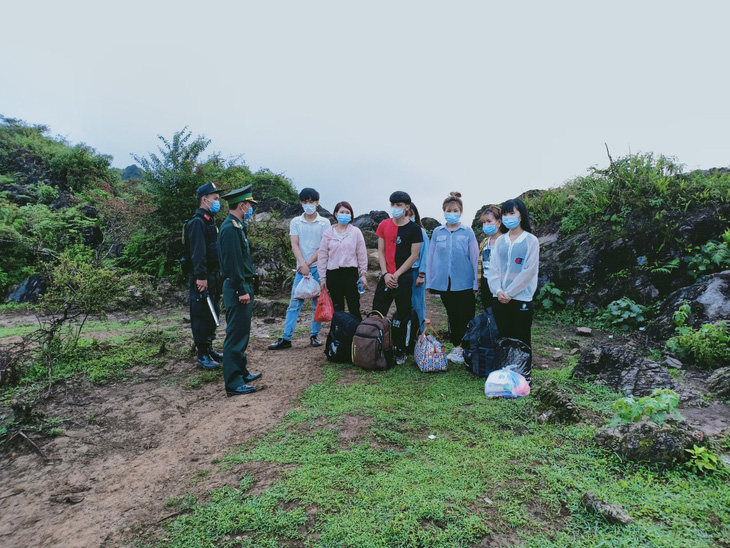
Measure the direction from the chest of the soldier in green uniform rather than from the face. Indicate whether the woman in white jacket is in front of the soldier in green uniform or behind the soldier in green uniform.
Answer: in front

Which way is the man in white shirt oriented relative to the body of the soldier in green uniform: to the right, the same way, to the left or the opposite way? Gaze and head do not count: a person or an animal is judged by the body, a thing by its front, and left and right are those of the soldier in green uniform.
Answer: to the right

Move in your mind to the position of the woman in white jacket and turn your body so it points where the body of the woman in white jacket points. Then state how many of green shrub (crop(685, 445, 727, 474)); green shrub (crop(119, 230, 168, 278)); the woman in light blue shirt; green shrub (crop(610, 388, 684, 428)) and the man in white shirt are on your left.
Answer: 2

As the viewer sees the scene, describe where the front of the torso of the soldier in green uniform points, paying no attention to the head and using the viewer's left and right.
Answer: facing to the right of the viewer

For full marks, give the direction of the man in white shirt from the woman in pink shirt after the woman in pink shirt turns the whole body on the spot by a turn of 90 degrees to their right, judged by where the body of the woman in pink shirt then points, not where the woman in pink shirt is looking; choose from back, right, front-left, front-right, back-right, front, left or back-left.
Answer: front-right

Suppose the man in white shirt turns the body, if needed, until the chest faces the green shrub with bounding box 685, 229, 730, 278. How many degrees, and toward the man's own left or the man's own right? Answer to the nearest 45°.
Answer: approximately 90° to the man's own left

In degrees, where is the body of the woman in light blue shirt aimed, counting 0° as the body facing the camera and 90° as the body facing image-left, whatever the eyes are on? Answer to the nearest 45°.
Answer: approximately 0°

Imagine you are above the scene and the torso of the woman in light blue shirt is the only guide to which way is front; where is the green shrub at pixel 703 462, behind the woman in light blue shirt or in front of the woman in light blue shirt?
in front

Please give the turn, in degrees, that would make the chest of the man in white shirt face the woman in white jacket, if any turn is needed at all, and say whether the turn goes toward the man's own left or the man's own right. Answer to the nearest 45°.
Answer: approximately 45° to the man's own left

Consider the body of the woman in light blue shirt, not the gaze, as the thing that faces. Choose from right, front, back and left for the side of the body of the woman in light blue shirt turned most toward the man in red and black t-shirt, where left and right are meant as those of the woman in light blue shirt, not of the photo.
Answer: right
